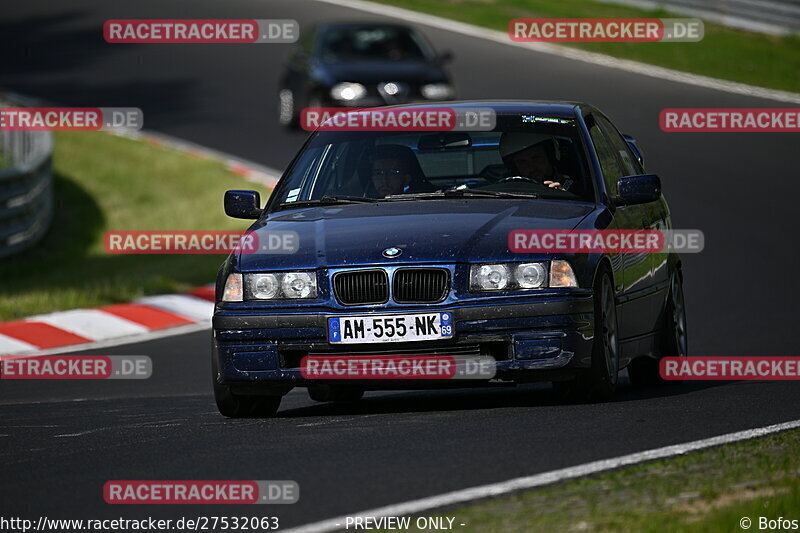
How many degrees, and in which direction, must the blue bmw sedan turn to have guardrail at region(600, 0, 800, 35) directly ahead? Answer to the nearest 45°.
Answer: approximately 180°

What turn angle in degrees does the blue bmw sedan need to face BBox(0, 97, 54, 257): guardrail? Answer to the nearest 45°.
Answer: approximately 135° to its right

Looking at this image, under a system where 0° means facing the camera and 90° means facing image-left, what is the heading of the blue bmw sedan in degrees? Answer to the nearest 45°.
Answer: approximately 0°

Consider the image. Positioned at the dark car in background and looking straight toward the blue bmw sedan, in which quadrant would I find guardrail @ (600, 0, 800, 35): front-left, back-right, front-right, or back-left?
back-left

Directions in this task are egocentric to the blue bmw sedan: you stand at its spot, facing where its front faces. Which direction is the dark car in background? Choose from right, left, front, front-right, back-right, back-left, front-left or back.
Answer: back
